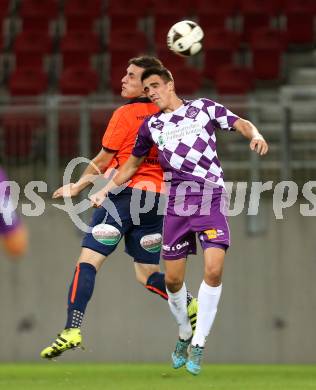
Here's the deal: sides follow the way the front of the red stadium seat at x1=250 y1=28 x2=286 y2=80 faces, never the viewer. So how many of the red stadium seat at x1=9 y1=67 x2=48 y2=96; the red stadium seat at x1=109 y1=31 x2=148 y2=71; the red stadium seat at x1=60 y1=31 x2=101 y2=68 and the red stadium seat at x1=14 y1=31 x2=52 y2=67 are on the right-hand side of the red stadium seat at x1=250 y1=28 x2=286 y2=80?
4

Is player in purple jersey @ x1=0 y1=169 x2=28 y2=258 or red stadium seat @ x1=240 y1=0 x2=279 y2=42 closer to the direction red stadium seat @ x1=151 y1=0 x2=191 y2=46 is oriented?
the player in purple jersey

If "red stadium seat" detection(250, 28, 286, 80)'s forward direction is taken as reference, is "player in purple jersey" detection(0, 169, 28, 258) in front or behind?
in front

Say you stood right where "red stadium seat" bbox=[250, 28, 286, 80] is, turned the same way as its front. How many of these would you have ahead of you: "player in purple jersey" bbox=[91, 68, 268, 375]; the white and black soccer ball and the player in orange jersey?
3

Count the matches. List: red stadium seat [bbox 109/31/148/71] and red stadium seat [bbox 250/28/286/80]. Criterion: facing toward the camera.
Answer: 2

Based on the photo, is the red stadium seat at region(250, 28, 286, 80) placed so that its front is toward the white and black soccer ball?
yes

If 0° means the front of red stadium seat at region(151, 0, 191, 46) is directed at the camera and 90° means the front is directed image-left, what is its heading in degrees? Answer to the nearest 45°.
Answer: approximately 0°
